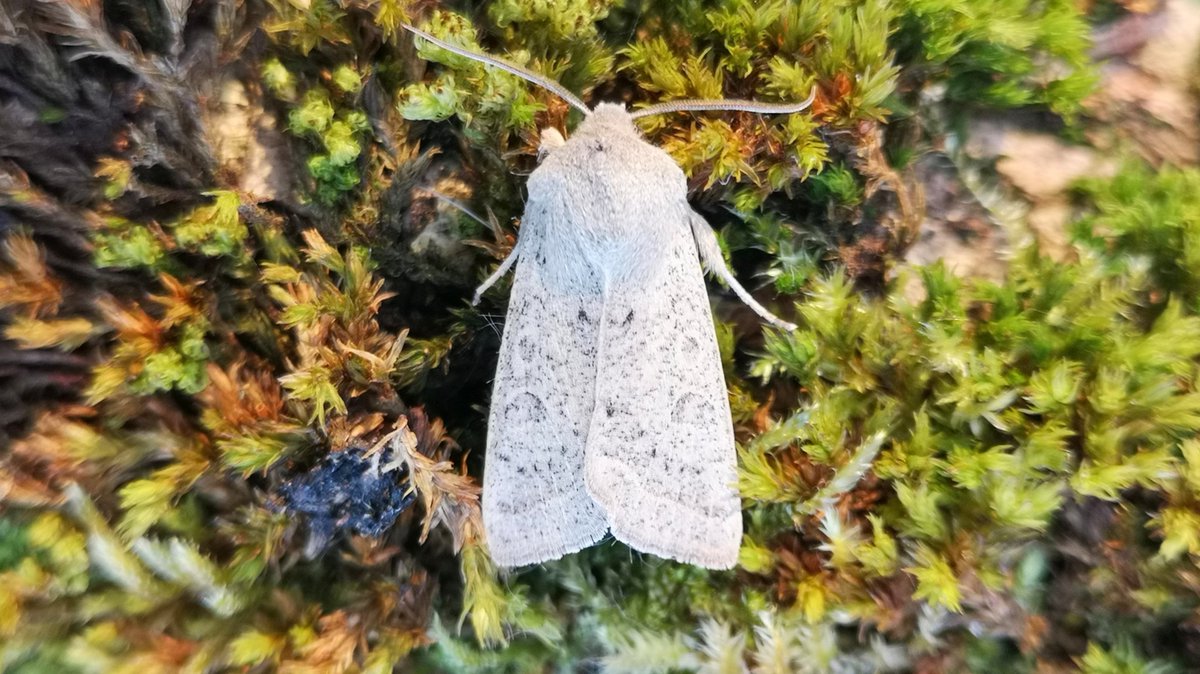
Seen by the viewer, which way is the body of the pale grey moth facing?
away from the camera
